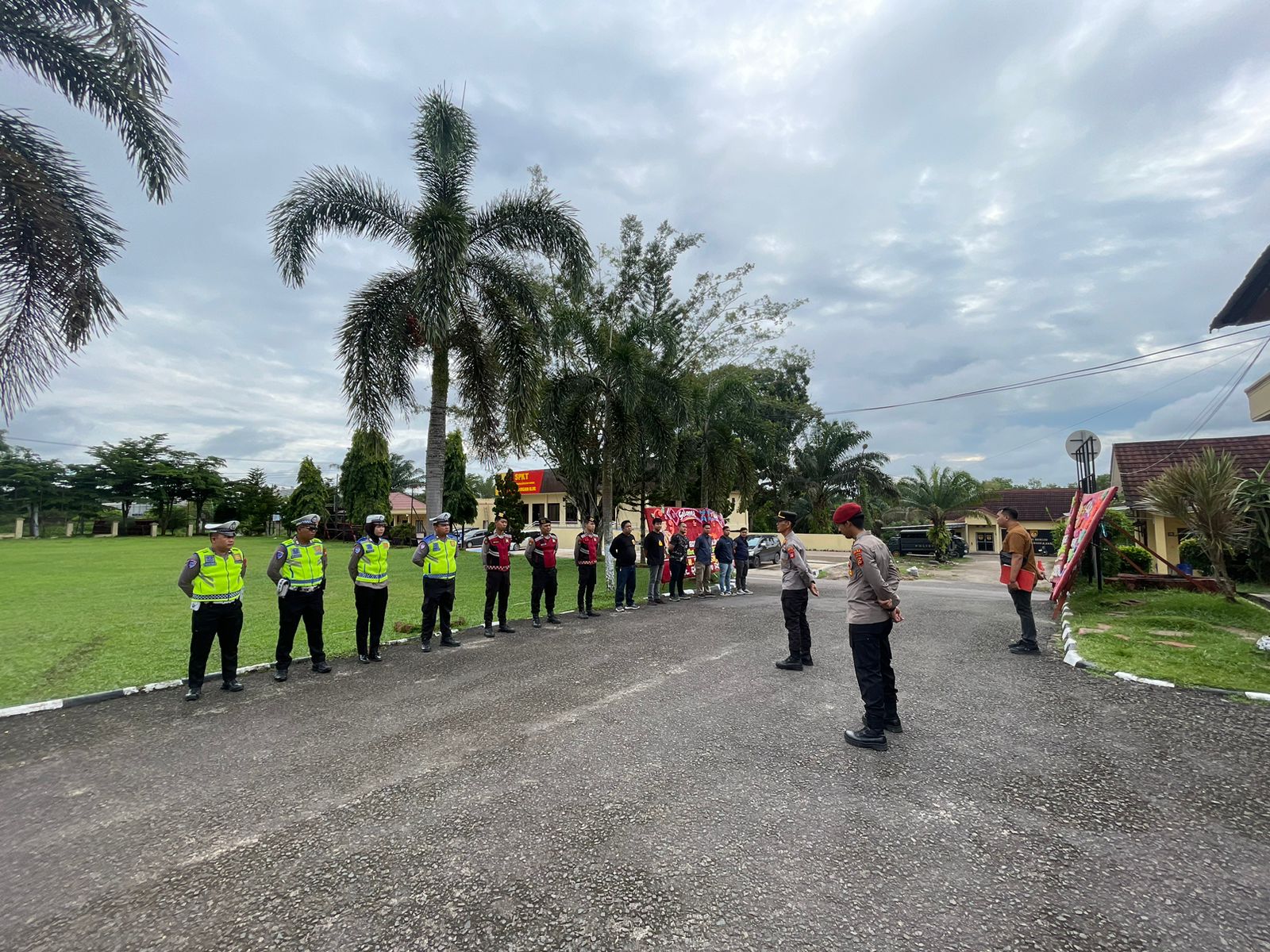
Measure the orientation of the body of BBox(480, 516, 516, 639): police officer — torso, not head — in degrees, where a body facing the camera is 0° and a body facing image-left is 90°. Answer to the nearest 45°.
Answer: approximately 315°

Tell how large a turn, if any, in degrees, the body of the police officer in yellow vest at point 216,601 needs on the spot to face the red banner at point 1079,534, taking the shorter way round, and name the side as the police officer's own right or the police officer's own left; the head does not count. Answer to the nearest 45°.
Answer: approximately 45° to the police officer's own left

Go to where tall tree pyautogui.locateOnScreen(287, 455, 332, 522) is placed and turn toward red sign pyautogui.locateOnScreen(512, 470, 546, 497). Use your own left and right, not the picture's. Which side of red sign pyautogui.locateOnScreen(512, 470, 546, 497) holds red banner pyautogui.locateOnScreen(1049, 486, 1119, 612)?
right

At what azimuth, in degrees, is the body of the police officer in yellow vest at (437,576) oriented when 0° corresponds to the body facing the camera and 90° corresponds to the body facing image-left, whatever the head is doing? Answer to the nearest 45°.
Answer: approximately 315°

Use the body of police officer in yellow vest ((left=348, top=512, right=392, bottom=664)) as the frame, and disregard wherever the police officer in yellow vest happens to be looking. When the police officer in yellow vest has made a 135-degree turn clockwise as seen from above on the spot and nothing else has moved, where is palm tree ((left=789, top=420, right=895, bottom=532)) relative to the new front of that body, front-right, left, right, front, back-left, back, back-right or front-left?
back-right

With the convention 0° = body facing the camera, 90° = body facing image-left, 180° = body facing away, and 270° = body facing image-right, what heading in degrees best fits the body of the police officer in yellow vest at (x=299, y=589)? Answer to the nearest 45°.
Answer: approximately 315°

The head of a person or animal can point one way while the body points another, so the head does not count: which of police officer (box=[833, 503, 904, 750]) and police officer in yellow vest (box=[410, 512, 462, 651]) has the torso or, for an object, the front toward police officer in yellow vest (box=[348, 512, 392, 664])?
the police officer

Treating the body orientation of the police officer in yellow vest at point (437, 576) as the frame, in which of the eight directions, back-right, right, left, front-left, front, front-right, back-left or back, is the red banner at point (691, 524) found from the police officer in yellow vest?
left

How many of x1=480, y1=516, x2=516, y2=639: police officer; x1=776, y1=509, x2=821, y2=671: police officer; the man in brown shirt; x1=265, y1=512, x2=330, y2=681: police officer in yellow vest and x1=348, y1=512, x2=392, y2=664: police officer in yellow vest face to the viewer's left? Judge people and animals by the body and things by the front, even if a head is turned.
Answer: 2

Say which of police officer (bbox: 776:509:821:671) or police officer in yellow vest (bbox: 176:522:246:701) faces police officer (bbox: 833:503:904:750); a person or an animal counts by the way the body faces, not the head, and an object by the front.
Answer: the police officer in yellow vest

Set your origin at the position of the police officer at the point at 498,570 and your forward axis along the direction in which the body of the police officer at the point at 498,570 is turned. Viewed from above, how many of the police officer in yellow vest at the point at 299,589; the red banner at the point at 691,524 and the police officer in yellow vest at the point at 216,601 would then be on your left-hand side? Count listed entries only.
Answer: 1

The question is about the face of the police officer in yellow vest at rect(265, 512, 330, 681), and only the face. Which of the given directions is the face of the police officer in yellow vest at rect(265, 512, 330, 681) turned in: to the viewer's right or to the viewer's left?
to the viewer's right

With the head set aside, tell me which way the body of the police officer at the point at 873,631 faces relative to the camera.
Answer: to the viewer's left

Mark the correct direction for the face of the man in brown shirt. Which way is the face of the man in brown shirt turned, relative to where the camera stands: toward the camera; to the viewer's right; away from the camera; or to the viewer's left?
to the viewer's left

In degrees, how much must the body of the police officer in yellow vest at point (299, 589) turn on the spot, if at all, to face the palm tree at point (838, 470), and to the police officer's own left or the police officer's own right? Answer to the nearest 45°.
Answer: approximately 90° to the police officer's own left

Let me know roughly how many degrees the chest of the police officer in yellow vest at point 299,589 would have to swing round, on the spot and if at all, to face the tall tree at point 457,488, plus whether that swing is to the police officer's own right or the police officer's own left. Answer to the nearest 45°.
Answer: approximately 135° to the police officer's own left
